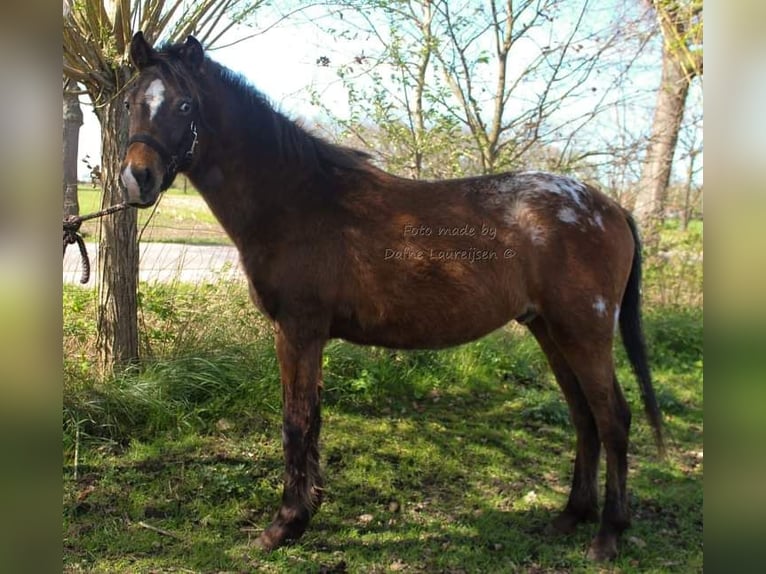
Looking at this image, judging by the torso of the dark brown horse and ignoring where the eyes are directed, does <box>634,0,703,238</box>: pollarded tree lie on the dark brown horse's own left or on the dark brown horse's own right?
on the dark brown horse's own right

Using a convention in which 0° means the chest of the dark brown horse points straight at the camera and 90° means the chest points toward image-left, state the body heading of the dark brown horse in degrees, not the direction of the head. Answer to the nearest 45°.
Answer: approximately 90°
